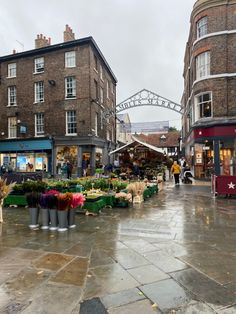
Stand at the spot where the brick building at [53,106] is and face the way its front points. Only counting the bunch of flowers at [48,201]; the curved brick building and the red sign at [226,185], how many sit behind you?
0

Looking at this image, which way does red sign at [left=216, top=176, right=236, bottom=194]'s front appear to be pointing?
toward the camera

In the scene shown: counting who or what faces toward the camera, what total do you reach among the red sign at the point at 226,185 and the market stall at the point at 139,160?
2

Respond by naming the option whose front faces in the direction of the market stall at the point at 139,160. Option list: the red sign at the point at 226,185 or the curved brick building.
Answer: the curved brick building

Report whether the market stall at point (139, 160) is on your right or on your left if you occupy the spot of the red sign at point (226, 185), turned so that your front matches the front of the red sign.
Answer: on your right

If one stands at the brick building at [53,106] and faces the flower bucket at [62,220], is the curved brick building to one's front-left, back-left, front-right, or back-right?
front-left

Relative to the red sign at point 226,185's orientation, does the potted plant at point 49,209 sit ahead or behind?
ahead

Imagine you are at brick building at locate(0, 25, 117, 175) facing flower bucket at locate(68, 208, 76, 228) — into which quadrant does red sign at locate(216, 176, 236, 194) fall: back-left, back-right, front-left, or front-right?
front-left

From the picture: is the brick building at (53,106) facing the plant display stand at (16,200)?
yes

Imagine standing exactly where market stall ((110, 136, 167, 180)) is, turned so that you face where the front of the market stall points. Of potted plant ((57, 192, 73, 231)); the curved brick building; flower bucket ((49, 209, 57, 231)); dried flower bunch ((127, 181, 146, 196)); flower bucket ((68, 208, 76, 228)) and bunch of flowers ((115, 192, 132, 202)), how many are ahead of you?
5

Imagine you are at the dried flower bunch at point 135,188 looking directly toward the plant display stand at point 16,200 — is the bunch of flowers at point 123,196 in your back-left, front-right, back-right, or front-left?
front-left

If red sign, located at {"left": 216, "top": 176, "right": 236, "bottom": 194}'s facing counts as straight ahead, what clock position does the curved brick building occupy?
The curved brick building is roughly at 6 o'clock from the red sign.

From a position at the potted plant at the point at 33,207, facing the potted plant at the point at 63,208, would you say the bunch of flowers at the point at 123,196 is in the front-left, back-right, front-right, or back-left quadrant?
front-left

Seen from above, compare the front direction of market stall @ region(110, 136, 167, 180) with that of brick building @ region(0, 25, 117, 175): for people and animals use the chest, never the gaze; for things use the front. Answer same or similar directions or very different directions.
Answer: same or similar directions

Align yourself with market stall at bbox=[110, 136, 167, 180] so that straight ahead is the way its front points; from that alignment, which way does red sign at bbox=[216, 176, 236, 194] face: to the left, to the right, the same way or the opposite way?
the same way

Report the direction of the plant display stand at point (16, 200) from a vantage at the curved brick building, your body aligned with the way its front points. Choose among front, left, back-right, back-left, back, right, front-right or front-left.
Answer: front

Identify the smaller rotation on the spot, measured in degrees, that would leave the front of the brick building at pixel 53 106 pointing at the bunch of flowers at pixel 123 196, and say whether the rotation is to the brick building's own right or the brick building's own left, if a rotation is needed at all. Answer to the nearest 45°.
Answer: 0° — it already faces it

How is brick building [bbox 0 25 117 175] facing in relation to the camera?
toward the camera

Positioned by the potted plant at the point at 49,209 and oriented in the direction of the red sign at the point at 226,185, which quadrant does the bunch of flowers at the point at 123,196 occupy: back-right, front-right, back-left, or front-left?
front-left

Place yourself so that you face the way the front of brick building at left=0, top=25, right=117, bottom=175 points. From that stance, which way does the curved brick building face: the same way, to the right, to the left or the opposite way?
to the right

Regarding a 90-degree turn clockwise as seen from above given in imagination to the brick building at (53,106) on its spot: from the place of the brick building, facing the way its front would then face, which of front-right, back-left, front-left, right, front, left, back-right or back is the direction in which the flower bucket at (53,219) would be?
left

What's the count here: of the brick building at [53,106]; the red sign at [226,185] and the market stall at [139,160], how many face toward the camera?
3
